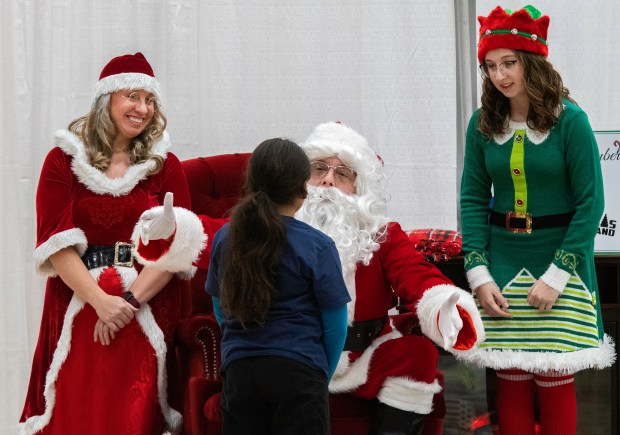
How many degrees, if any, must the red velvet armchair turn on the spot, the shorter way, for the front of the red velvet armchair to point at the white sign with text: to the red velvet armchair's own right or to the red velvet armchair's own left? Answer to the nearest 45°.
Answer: approximately 90° to the red velvet armchair's own left

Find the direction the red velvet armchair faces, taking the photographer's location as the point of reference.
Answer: facing the viewer

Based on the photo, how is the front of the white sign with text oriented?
toward the camera

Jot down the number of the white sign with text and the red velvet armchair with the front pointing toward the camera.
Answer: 2

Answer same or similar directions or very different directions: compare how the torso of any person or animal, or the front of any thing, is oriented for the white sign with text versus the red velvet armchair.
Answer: same or similar directions

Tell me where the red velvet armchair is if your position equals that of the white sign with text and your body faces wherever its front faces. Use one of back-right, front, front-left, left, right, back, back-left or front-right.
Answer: front-right

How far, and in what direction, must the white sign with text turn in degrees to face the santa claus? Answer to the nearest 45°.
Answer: approximately 45° to its right
